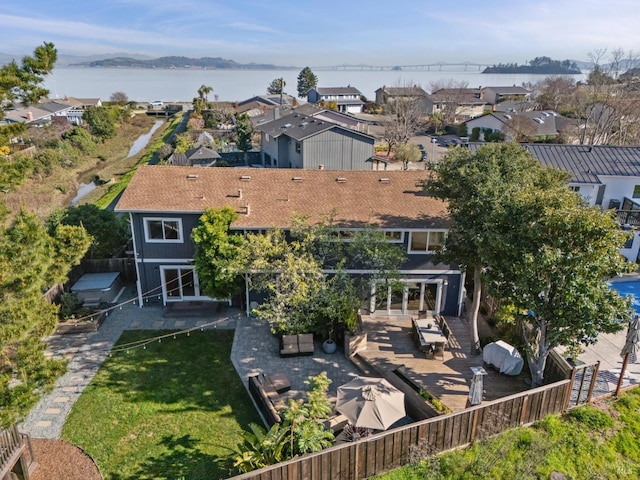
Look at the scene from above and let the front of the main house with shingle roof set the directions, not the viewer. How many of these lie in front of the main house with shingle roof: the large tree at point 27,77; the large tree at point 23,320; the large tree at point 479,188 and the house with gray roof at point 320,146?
1

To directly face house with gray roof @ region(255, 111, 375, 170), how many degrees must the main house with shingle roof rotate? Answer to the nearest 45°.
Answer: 0° — it already faces it

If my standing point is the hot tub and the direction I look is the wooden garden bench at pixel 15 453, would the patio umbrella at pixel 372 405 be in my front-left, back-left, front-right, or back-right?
front-left

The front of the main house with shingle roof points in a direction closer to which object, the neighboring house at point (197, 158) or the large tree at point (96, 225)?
the neighboring house

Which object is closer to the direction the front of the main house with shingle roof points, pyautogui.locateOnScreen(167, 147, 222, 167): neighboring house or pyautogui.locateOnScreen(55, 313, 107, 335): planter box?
the neighboring house

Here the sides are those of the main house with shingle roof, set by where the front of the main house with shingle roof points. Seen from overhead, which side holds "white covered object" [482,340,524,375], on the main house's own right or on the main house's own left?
on the main house's own right

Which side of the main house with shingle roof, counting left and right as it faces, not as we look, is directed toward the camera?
back

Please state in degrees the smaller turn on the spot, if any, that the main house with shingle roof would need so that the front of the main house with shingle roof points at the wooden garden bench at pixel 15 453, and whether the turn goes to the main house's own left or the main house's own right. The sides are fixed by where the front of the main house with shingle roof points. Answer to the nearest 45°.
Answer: approximately 135° to the main house's own left

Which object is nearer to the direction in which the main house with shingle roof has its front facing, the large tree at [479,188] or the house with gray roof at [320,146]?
the house with gray roof
